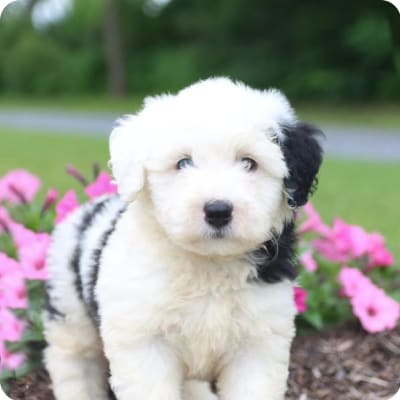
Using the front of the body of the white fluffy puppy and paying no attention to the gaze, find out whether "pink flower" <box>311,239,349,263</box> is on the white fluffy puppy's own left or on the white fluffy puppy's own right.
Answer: on the white fluffy puppy's own left

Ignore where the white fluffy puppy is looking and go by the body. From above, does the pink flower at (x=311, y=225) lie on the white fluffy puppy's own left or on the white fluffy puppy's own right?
on the white fluffy puppy's own left

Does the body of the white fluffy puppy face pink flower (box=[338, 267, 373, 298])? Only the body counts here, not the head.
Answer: no

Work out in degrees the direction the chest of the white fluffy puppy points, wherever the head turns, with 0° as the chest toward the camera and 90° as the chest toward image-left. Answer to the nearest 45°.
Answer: approximately 315°

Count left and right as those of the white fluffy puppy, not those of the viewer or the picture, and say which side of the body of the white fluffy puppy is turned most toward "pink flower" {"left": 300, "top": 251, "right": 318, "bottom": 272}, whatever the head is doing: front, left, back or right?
left

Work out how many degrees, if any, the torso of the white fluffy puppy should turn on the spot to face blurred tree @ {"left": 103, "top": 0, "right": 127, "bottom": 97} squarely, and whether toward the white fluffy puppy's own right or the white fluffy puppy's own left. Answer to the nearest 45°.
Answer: approximately 135° to the white fluffy puppy's own left

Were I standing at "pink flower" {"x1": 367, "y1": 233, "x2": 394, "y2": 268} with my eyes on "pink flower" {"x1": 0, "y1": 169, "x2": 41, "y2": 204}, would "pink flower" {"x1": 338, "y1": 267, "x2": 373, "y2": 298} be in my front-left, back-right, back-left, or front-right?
front-left

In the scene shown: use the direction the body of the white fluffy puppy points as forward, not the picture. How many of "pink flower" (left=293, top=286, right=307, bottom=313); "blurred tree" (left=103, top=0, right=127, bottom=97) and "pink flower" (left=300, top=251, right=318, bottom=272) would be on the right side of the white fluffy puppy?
0

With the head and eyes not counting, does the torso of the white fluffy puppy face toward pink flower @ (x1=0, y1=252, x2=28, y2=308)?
no

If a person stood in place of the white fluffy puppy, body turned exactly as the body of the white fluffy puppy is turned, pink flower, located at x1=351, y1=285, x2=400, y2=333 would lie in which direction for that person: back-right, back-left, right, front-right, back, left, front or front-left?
left

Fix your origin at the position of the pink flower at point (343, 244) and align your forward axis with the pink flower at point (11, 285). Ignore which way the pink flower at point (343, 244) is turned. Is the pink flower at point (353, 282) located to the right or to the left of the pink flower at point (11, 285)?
left

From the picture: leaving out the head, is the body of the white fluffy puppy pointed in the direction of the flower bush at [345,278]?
no

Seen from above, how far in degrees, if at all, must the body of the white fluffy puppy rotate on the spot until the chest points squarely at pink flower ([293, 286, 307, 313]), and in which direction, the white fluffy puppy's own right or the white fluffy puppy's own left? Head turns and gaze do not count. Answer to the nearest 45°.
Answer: approximately 90° to the white fluffy puppy's own left
